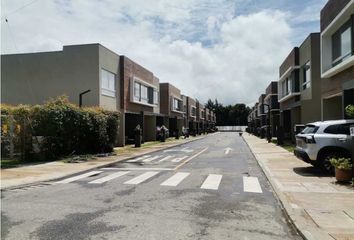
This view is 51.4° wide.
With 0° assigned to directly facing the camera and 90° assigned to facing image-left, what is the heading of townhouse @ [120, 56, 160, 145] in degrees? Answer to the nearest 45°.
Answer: approximately 315°

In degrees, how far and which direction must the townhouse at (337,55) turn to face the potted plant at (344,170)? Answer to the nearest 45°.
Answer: approximately 45° to its left

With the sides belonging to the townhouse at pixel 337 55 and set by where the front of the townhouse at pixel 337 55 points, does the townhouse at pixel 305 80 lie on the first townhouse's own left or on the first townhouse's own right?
on the first townhouse's own right

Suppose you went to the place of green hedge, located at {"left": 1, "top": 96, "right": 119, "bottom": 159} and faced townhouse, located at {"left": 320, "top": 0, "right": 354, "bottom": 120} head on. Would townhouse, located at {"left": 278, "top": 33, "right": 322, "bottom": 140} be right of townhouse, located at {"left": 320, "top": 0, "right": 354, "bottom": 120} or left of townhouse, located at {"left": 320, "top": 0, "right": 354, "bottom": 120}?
left

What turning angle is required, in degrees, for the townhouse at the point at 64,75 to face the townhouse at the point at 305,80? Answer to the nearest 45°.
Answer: approximately 45° to its left

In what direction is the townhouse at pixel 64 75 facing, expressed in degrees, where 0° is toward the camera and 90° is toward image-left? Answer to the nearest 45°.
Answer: approximately 315°

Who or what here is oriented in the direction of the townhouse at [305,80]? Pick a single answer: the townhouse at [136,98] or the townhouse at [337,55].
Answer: the townhouse at [136,98]
